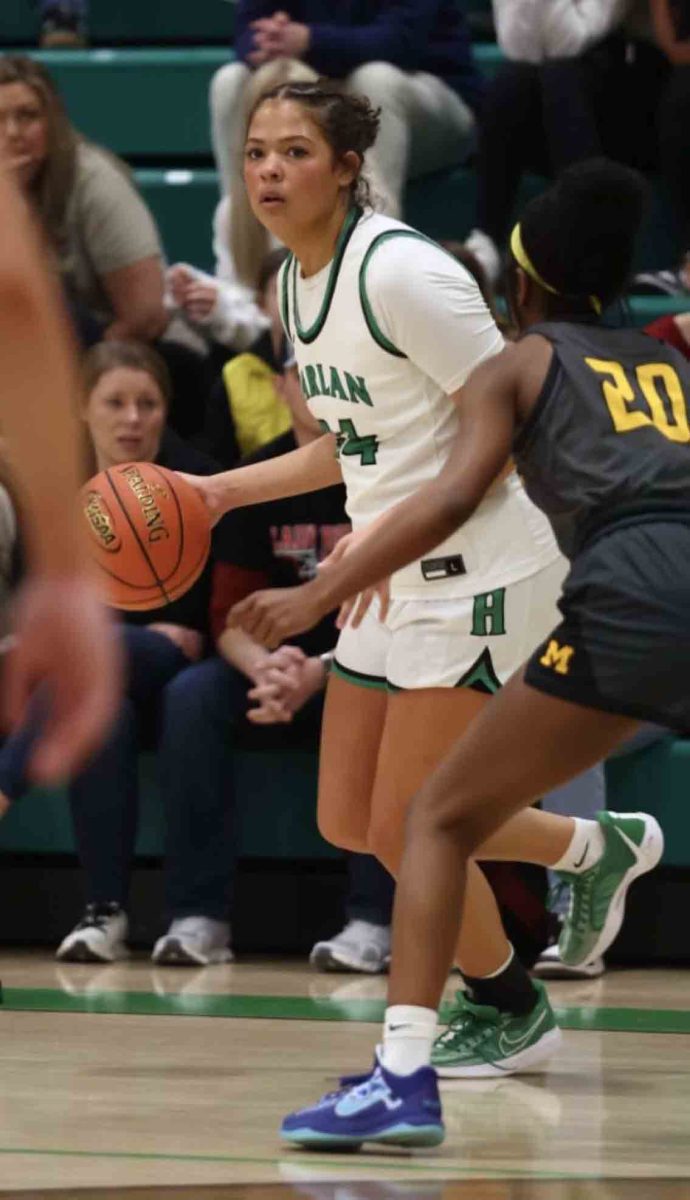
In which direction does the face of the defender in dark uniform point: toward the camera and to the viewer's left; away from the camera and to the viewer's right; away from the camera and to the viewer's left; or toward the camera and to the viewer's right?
away from the camera and to the viewer's left

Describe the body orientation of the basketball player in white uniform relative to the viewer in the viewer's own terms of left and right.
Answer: facing the viewer and to the left of the viewer

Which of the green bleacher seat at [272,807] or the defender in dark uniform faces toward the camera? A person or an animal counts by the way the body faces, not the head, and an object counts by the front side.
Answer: the green bleacher seat

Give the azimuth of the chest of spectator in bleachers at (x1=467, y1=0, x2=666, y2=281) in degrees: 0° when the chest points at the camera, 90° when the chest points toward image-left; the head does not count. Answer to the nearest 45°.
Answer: approximately 0°

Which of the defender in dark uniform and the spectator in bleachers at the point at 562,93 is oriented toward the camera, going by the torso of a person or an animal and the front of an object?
the spectator in bleachers

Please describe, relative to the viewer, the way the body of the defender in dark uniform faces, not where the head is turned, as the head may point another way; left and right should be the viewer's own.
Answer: facing away from the viewer and to the left of the viewer

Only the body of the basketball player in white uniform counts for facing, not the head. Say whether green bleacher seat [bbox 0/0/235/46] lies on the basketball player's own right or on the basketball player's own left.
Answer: on the basketball player's own right

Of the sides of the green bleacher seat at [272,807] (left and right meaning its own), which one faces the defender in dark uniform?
front

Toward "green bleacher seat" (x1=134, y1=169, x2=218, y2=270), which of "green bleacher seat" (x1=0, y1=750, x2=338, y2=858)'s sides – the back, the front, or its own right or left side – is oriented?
back

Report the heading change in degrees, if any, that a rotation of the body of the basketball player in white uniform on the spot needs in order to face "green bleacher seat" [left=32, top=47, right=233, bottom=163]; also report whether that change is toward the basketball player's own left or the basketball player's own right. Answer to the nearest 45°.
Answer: approximately 135° to the basketball player's own right

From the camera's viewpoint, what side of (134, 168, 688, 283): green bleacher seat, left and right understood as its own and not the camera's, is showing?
front

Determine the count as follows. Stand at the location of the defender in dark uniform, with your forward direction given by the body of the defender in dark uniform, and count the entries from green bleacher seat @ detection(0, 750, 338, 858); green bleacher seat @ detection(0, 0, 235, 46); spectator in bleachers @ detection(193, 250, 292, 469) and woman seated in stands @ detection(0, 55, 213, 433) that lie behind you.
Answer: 0

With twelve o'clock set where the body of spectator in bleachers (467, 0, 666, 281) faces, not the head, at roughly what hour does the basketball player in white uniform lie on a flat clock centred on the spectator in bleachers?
The basketball player in white uniform is roughly at 12 o'clock from the spectator in bleachers.

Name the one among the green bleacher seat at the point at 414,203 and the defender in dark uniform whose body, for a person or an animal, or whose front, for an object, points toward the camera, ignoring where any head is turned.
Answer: the green bleacher seat

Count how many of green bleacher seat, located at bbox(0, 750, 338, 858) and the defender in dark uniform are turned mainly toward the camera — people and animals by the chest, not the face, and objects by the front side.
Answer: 1

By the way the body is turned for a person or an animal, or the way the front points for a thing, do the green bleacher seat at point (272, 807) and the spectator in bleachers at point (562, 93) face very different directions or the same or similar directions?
same or similar directions

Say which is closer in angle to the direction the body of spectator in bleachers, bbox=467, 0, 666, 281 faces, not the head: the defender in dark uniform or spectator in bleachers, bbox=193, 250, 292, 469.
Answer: the defender in dark uniform

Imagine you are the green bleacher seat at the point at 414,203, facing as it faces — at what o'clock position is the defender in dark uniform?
The defender in dark uniform is roughly at 12 o'clock from the green bleacher seat.

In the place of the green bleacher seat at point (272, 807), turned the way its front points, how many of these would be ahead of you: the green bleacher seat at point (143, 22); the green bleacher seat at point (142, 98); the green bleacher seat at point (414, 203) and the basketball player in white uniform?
1

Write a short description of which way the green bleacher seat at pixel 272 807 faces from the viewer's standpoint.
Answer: facing the viewer
